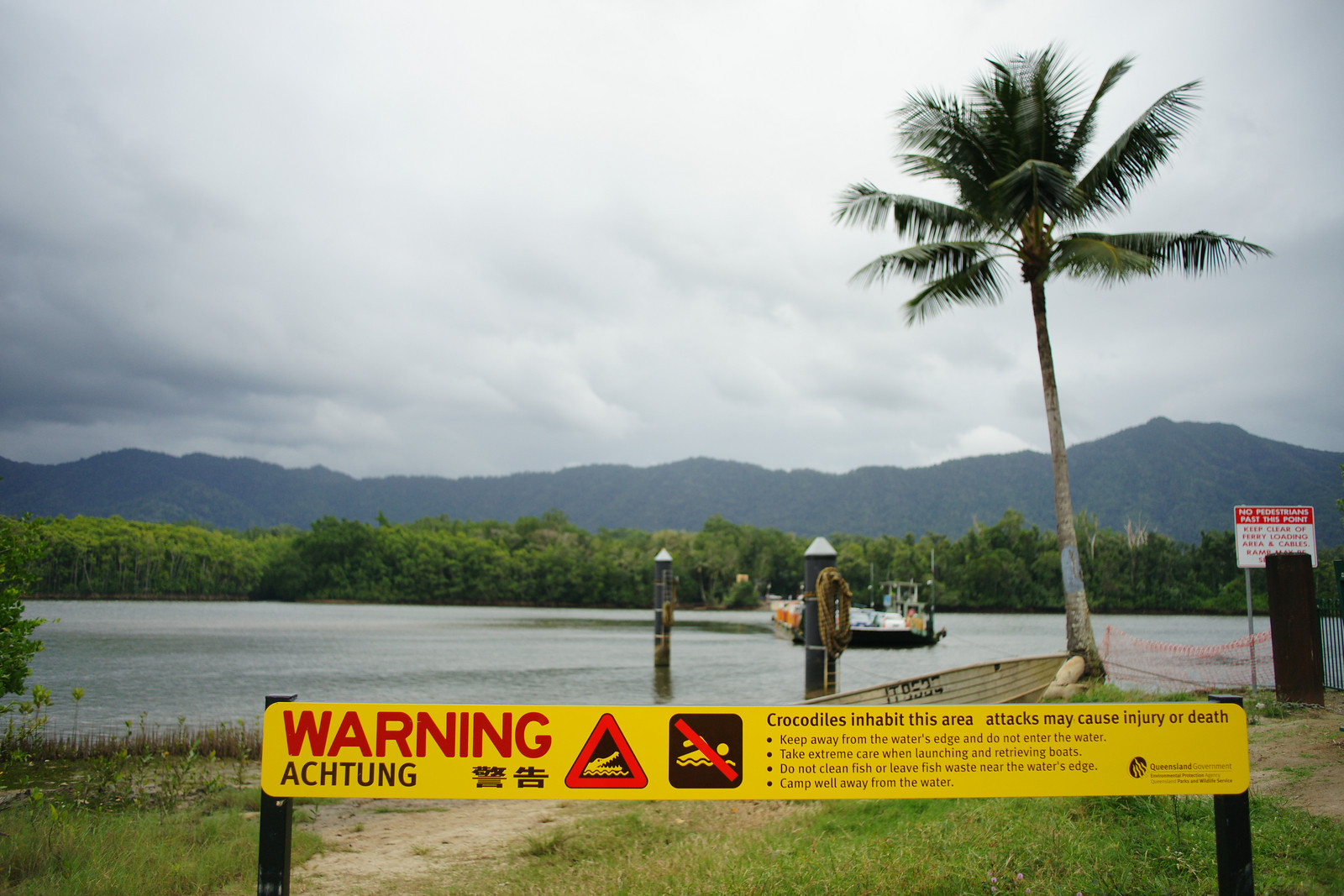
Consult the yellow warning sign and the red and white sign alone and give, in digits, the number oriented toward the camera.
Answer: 2

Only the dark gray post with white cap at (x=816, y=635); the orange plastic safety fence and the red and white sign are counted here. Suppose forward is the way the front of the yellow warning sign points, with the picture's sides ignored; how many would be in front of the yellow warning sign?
0

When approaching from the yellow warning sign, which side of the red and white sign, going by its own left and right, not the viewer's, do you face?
front

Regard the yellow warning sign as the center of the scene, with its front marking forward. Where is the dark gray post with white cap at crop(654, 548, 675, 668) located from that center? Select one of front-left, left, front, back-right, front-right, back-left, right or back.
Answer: back

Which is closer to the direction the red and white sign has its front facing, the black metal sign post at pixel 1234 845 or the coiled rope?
the black metal sign post

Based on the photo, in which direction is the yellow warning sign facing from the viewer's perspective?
toward the camera

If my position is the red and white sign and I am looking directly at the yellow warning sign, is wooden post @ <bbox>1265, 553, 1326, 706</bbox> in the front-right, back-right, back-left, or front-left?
front-left

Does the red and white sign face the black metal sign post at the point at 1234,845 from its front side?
yes

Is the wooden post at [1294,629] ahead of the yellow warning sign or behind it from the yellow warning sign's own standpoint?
behind

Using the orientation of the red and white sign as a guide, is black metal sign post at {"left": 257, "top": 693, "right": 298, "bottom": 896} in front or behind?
in front
